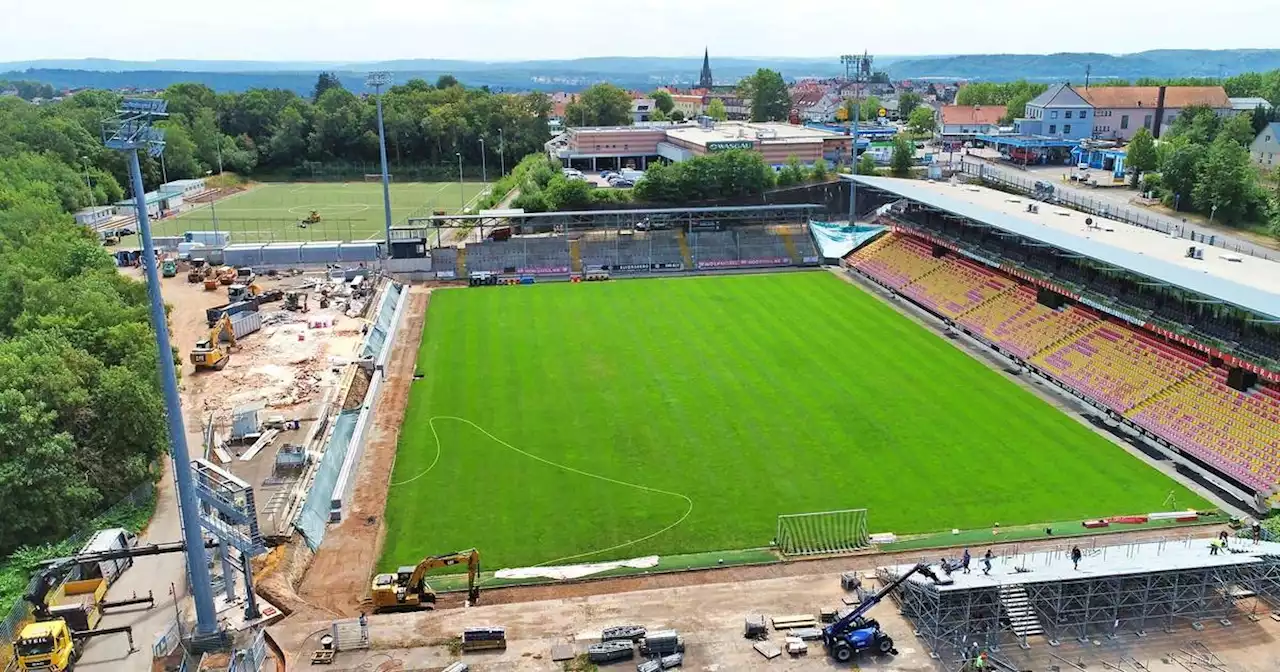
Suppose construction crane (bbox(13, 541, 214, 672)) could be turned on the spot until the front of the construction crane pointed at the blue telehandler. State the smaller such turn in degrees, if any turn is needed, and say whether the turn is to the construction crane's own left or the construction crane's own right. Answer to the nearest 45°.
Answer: approximately 90° to the construction crane's own left

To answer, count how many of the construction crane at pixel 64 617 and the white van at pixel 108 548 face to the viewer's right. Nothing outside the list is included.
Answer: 0

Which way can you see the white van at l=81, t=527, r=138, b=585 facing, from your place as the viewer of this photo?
facing away from the viewer and to the right of the viewer

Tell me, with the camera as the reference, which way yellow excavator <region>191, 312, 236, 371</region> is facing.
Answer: facing away from the viewer and to the right of the viewer

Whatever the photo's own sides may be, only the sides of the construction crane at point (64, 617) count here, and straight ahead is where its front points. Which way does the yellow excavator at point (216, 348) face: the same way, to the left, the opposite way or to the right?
the opposite way

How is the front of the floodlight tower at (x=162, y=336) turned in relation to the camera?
facing away from the viewer and to the right of the viewer

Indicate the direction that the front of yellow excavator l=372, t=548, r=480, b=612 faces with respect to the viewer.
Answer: facing to the right of the viewer

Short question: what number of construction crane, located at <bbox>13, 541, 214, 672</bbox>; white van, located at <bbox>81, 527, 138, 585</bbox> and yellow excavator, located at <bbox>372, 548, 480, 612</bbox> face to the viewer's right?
1

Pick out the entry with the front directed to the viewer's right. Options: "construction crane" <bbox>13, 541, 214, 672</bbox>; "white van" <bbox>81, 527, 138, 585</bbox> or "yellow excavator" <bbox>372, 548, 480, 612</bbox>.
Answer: the yellow excavator

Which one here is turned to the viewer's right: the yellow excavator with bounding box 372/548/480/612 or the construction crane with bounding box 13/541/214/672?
the yellow excavator

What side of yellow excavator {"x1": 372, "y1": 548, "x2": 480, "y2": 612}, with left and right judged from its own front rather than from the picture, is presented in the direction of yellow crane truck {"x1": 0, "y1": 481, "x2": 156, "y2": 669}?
back
